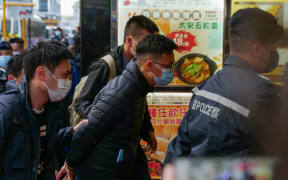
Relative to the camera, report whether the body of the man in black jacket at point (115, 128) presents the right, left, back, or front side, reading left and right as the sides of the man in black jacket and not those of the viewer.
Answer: right

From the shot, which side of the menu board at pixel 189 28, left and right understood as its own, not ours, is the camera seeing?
front

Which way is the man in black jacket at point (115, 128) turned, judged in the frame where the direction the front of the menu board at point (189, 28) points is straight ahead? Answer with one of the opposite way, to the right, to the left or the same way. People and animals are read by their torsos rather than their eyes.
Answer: to the left

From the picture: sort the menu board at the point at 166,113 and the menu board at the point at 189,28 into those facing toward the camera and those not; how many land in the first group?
2

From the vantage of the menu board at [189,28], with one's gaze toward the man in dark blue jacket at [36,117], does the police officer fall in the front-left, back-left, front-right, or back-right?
front-left

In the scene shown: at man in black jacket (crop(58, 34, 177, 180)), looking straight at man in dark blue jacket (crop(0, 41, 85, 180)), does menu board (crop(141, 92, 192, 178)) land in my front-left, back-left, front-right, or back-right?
back-right

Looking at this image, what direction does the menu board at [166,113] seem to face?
toward the camera

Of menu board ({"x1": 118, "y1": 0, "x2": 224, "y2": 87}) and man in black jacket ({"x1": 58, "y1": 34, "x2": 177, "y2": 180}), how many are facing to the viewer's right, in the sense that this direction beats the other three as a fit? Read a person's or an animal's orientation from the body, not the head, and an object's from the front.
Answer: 1

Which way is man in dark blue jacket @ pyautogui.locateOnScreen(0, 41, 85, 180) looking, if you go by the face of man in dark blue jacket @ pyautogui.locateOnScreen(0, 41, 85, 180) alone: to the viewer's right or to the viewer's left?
to the viewer's right

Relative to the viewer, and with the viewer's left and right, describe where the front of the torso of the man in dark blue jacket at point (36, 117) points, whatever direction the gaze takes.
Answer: facing the viewer and to the right of the viewer

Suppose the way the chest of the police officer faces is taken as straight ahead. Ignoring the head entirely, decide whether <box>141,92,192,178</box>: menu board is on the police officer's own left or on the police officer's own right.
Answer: on the police officer's own left

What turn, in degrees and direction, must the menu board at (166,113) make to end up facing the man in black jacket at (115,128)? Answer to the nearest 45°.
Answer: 0° — it already faces them

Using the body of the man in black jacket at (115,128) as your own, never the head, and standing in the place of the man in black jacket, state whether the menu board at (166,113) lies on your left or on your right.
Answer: on your left

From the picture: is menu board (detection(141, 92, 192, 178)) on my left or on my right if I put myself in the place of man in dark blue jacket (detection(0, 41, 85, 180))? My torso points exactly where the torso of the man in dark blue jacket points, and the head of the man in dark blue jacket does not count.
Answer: on my left
